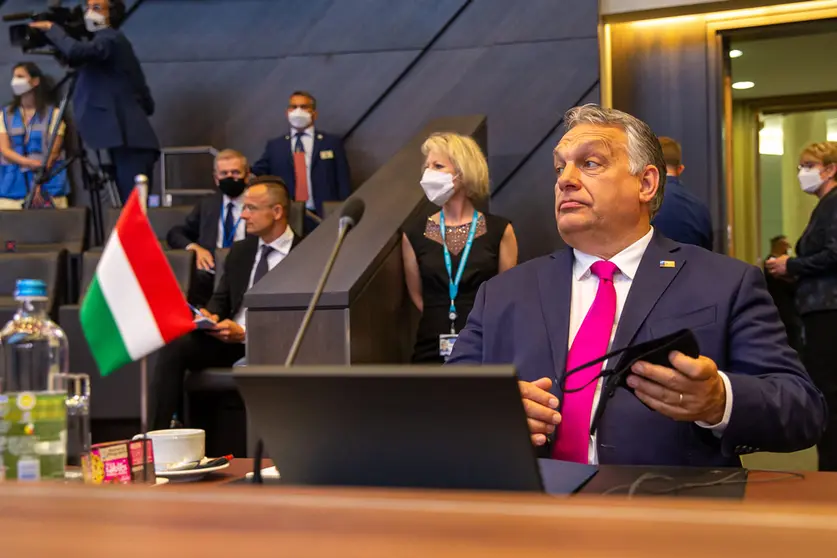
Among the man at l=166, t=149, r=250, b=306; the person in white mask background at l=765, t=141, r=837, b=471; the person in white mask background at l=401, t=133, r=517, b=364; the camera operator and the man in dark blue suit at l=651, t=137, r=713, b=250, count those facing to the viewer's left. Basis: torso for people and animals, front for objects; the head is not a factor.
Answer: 2

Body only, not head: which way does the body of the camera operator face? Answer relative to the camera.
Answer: to the viewer's left

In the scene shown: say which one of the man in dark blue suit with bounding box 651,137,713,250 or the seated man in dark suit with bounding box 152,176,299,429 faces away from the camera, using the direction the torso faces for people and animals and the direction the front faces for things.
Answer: the man in dark blue suit

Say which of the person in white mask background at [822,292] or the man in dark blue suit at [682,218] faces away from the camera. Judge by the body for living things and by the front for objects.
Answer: the man in dark blue suit

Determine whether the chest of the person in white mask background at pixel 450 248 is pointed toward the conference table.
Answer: yes

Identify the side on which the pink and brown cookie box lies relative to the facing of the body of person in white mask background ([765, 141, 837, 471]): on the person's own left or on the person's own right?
on the person's own left

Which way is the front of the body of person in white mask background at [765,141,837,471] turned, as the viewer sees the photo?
to the viewer's left

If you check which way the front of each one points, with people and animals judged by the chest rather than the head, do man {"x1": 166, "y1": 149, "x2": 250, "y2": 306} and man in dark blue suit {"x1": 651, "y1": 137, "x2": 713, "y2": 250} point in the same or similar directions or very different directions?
very different directions

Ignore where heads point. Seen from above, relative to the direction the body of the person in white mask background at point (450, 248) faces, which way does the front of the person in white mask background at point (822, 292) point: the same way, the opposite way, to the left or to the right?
to the right

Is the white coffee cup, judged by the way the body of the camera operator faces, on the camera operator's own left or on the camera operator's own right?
on the camera operator's own left

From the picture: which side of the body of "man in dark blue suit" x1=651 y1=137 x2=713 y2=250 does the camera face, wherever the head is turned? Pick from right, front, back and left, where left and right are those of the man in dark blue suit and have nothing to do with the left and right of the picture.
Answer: back
